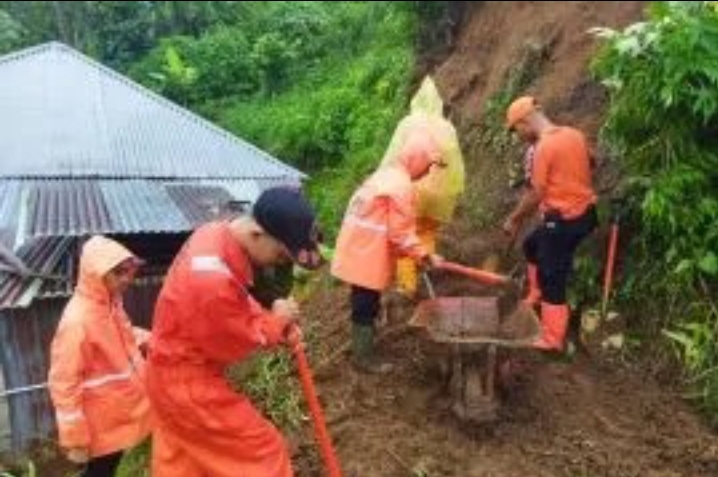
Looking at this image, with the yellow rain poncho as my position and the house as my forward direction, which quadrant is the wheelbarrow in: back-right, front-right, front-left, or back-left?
back-left

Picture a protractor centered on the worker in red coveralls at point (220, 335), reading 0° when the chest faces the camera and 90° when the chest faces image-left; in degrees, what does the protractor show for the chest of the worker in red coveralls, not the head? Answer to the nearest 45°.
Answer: approximately 270°

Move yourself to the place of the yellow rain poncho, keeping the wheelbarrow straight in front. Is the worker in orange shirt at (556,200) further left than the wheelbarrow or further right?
left

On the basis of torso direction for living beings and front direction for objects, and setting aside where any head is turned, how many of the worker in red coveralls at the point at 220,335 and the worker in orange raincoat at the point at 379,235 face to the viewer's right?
2

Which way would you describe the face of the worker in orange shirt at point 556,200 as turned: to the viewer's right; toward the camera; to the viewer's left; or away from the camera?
to the viewer's left

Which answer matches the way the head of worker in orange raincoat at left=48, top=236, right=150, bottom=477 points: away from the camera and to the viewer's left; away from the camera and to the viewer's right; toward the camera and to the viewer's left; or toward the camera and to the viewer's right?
toward the camera and to the viewer's right

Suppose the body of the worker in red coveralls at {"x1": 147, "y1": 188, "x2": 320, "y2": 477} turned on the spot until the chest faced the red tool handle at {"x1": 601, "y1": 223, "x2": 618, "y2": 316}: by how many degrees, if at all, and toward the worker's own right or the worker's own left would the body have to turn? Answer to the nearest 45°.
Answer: approximately 45° to the worker's own left

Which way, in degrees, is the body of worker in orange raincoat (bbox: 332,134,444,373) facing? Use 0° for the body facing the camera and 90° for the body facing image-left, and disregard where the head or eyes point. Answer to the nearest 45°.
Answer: approximately 270°

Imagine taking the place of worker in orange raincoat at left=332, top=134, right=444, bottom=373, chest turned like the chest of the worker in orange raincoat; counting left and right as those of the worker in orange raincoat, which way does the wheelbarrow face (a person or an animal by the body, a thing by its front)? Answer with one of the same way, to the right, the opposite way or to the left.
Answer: to the right

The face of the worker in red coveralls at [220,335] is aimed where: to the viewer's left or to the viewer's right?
to the viewer's right

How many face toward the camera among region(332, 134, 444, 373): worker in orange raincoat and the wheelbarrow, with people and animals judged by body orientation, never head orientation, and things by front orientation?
1
